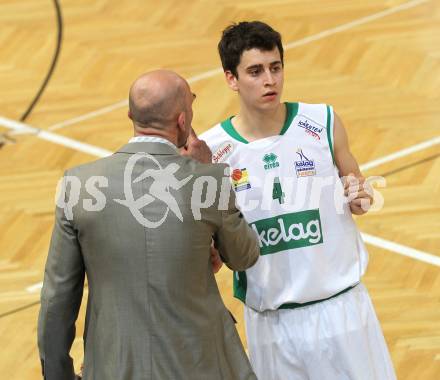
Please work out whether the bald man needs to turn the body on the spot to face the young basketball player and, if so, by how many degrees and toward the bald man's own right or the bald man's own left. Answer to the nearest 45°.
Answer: approximately 45° to the bald man's own right

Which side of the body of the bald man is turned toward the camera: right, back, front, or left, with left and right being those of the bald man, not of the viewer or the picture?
back

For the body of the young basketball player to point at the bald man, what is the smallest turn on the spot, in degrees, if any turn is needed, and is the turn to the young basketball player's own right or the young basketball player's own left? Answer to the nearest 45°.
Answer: approximately 45° to the young basketball player's own right

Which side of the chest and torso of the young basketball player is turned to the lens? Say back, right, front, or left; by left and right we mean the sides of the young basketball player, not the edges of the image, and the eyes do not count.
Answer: front

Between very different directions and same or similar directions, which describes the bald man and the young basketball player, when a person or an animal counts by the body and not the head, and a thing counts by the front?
very different directions

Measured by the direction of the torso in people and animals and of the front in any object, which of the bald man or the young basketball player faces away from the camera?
the bald man

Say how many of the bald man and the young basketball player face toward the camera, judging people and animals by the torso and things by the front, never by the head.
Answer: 1

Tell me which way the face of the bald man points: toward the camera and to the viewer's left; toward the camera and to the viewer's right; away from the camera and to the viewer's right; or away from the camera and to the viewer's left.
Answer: away from the camera and to the viewer's right
